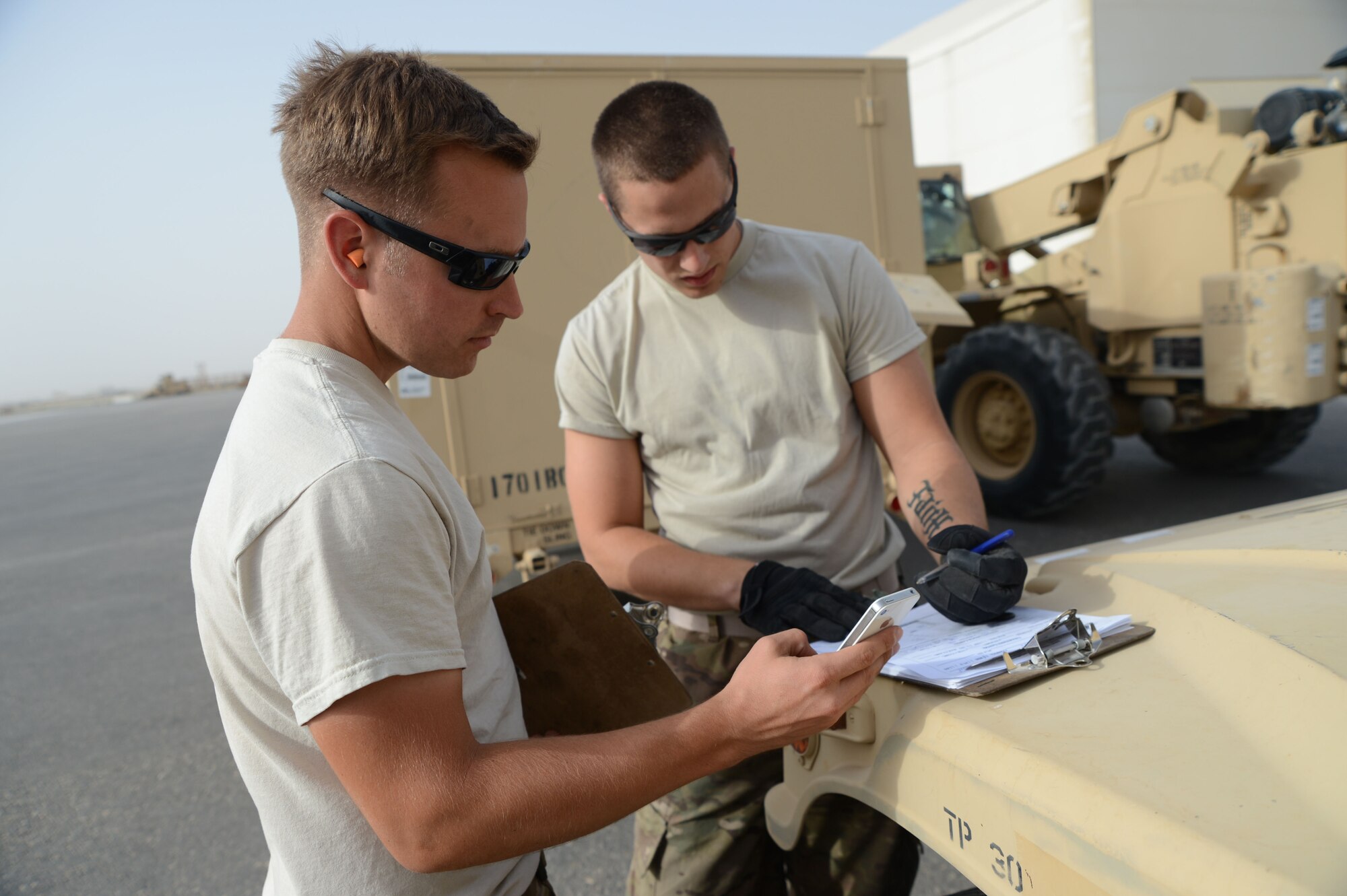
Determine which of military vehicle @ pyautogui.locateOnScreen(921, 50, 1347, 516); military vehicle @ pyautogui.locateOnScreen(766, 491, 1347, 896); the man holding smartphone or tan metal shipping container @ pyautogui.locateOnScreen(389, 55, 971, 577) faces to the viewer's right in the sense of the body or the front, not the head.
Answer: the man holding smartphone

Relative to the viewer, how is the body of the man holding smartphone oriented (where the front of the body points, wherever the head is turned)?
to the viewer's right

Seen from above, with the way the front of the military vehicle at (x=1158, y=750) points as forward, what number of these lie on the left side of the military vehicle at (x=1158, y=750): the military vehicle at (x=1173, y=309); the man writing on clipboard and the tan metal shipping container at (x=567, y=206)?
0

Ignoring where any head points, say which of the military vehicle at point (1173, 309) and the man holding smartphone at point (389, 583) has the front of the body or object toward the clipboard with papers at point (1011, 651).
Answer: the man holding smartphone

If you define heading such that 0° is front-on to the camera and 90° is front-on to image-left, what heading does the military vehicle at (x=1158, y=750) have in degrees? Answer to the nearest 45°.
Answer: approximately 45°

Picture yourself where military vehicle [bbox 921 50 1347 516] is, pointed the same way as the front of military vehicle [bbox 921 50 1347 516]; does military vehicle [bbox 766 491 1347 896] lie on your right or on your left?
on your left

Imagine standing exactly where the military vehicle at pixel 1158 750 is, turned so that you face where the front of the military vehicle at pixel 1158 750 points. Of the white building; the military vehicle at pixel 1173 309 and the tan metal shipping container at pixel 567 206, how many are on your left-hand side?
0

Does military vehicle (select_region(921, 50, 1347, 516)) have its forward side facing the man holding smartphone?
no

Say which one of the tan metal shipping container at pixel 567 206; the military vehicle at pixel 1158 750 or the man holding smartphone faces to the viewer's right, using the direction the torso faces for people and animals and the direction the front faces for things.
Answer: the man holding smartphone

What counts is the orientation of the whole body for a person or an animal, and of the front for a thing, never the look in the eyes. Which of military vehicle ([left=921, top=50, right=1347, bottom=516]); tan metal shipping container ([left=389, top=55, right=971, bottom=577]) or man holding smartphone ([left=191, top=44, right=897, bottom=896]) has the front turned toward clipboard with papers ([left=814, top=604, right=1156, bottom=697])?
the man holding smartphone

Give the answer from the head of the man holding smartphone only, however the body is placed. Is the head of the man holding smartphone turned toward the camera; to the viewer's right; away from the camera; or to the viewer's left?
to the viewer's right

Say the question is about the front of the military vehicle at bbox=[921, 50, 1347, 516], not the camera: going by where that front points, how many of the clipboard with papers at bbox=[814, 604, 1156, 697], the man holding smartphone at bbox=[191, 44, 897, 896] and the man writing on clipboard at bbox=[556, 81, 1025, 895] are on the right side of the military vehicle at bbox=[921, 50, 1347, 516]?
0

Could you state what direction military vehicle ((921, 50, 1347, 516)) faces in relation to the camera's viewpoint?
facing away from the viewer and to the left of the viewer
